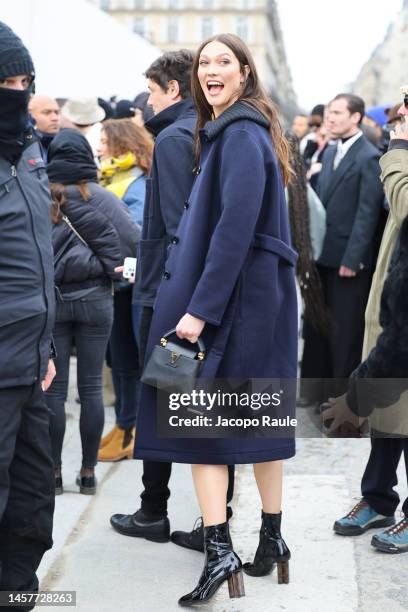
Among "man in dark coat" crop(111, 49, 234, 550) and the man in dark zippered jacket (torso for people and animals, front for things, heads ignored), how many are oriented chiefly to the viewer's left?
1

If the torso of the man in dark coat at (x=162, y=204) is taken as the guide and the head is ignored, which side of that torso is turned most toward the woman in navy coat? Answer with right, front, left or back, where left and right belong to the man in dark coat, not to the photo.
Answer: left

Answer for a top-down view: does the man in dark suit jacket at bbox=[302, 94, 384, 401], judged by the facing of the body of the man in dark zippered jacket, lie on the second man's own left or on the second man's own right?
on the second man's own left

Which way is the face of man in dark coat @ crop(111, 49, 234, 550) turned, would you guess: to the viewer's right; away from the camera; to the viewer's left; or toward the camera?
to the viewer's left

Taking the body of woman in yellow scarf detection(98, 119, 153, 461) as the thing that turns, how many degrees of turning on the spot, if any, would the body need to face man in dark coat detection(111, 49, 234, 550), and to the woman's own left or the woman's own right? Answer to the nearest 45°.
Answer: approximately 90° to the woman's own left

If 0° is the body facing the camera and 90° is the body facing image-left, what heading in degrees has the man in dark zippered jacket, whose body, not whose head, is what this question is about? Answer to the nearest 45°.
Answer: approximately 315°

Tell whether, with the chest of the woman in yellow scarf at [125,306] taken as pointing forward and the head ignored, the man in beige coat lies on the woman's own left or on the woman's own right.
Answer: on the woman's own left

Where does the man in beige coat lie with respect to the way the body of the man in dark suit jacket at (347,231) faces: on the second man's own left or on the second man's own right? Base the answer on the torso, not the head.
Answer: on the second man's own left

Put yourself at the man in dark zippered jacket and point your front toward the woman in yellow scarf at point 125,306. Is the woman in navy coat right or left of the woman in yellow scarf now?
right

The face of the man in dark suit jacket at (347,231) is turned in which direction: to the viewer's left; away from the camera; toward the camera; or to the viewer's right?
to the viewer's left
